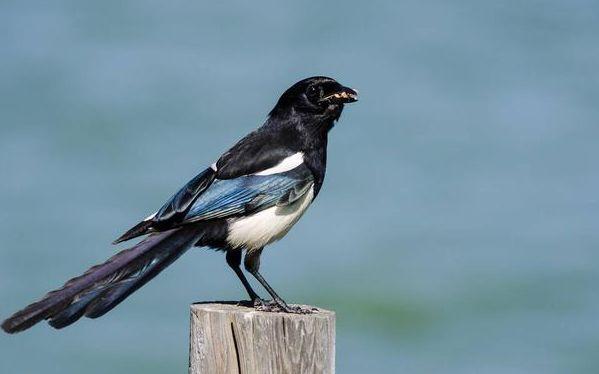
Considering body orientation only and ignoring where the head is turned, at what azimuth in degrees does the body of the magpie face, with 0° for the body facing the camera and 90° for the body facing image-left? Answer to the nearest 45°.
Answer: approximately 270°
